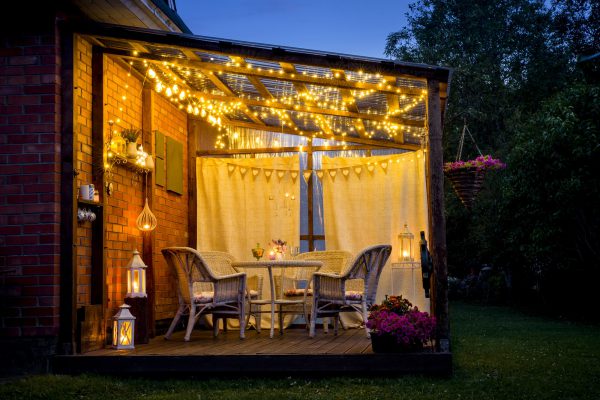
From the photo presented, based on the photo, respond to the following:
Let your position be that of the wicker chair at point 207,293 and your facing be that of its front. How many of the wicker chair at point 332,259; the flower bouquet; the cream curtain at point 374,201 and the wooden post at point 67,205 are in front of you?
3

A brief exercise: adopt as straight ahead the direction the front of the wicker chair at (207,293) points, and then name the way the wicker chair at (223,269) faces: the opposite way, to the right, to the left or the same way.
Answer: to the right

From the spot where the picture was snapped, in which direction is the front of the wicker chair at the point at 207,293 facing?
facing away from the viewer and to the right of the viewer

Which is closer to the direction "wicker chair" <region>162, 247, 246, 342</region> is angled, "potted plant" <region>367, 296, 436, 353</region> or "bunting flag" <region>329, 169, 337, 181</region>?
the bunting flag

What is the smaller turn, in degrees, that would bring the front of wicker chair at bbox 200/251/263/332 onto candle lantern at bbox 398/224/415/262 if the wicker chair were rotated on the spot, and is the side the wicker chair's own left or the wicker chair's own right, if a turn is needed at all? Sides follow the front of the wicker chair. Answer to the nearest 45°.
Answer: approximately 45° to the wicker chair's own left

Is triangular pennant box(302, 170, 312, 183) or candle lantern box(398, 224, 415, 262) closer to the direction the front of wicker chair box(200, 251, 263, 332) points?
the candle lantern

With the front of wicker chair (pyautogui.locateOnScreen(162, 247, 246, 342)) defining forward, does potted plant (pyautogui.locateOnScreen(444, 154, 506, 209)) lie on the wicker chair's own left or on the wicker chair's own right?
on the wicker chair's own right

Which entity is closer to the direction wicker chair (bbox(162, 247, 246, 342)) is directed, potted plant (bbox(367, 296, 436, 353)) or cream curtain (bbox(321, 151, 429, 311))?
the cream curtain

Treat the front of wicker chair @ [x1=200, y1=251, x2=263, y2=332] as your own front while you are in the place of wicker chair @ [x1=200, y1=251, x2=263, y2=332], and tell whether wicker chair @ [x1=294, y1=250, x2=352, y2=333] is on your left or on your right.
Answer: on your left
